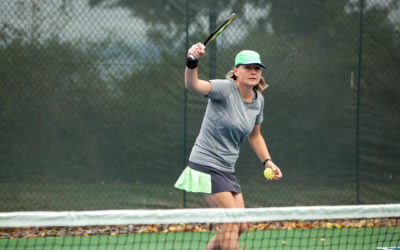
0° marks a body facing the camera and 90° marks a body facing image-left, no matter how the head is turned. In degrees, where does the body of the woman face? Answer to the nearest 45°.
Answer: approximately 315°
